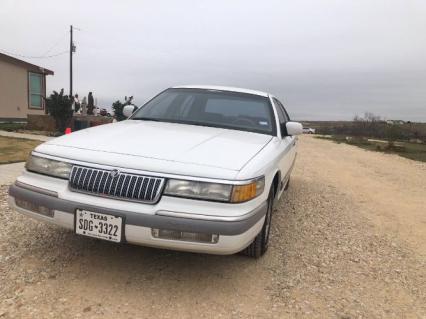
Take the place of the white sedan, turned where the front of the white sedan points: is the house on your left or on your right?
on your right

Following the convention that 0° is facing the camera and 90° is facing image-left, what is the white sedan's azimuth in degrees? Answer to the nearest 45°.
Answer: approximately 45°

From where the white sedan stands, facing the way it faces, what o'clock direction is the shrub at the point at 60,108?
The shrub is roughly at 4 o'clock from the white sedan.
